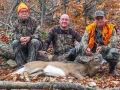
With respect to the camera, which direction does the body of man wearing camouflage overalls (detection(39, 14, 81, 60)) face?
toward the camera

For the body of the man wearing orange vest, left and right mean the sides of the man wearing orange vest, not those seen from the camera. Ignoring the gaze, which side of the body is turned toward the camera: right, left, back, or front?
front

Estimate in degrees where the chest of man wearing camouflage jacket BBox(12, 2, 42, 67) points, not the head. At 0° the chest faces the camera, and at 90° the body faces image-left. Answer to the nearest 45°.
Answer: approximately 0°

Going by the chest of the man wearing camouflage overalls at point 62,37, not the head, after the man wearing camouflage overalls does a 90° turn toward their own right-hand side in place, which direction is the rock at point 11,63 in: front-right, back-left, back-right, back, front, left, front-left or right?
front

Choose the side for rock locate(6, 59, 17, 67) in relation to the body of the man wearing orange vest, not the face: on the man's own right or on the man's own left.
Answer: on the man's own right

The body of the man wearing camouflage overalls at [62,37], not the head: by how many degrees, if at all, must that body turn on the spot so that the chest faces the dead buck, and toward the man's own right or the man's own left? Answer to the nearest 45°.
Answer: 0° — they already face it

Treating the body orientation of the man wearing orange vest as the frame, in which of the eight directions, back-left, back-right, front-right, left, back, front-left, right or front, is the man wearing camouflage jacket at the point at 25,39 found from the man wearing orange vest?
right

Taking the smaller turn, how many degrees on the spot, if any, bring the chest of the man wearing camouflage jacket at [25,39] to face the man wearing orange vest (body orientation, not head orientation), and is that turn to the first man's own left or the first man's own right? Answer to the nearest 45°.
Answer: approximately 90° to the first man's own left

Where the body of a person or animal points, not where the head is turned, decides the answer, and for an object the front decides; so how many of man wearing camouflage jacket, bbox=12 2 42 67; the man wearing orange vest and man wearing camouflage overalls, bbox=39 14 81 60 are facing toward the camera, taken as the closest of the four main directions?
3
